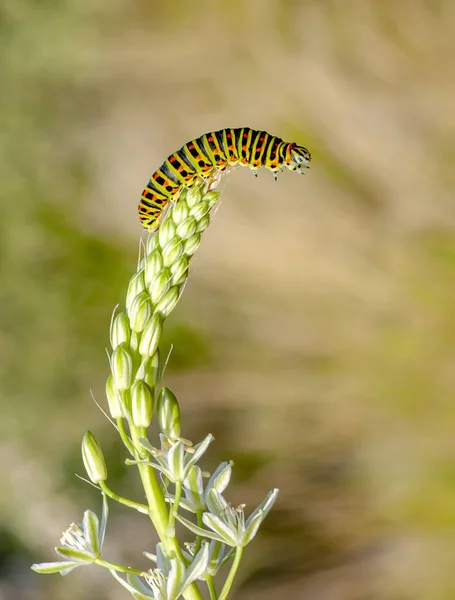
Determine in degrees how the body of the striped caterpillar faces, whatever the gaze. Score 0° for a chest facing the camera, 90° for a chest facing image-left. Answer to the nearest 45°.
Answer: approximately 270°
